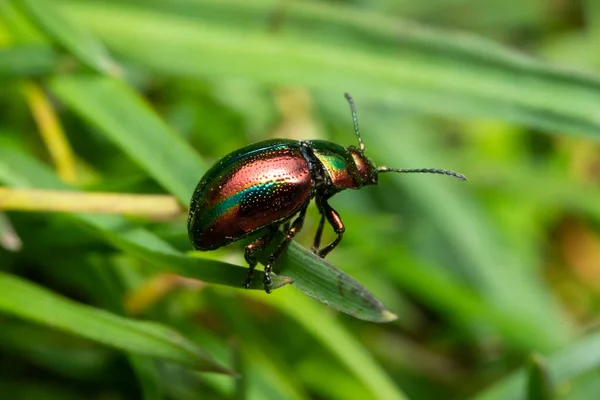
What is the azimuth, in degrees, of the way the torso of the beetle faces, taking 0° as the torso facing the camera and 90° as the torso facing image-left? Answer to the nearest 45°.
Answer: approximately 270°

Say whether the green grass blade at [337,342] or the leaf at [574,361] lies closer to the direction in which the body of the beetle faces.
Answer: the leaf

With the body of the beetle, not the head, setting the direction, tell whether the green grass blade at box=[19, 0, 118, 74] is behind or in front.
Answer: behind

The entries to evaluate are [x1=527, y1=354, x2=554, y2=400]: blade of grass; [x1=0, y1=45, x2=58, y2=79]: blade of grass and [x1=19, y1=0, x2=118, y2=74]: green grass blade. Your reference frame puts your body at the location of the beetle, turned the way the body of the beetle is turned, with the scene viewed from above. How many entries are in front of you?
1

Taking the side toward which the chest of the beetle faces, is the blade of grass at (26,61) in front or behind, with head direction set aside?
behind
